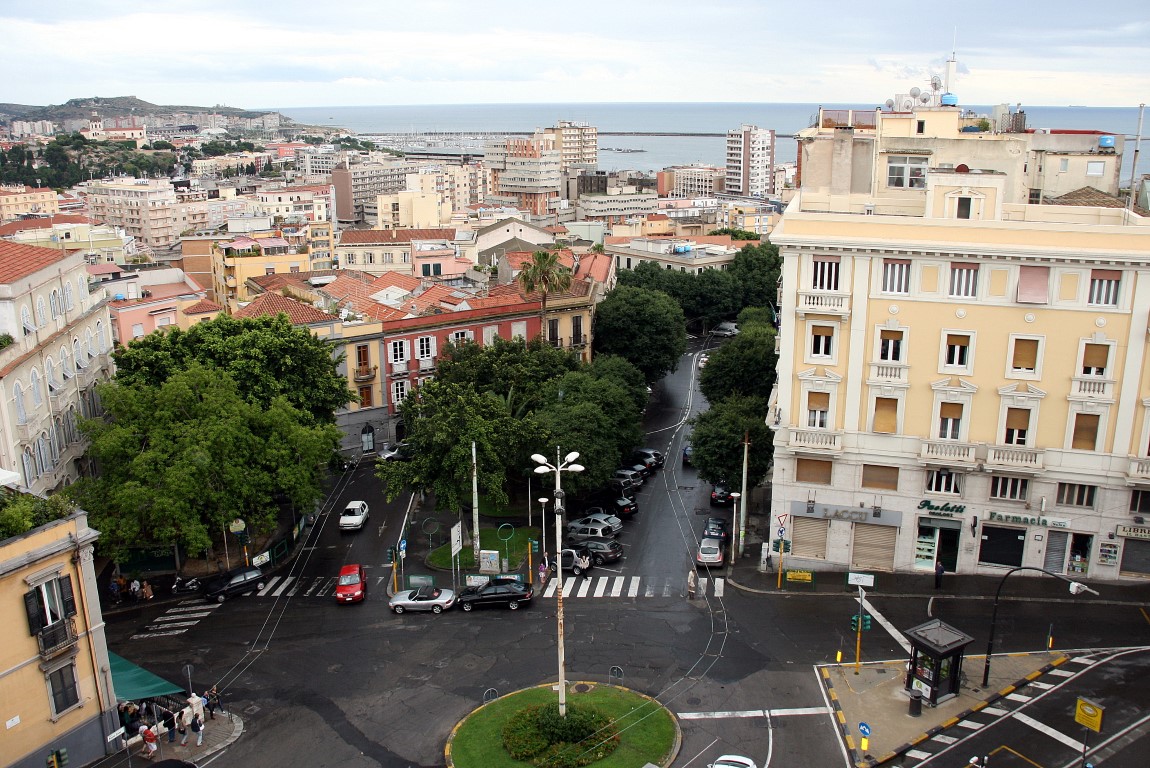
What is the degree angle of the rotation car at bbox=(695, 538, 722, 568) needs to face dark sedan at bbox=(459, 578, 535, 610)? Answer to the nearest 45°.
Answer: approximately 135° to its left

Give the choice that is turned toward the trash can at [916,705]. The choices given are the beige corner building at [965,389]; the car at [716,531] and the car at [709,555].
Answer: the beige corner building

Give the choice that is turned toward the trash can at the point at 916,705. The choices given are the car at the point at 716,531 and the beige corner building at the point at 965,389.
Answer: the beige corner building

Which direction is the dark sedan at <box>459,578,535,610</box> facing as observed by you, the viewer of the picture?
facing to the left of the viewer

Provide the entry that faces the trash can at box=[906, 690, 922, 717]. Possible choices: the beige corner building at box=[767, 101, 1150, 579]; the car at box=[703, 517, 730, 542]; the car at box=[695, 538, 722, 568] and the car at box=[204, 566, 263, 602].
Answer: the beige corner building

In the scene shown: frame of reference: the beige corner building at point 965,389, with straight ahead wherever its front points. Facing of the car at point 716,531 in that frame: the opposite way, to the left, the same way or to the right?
the opposite way

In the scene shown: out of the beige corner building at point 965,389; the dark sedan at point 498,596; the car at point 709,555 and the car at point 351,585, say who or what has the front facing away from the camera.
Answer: the car at point 709,555

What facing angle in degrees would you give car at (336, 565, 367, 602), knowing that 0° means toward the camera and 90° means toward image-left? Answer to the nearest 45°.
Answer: approximately 0°

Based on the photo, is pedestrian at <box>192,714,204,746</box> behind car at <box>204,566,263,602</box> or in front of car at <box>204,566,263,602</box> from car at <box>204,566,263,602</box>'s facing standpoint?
in front

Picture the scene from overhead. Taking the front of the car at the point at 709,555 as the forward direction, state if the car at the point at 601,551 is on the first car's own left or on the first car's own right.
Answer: on the first car's own left

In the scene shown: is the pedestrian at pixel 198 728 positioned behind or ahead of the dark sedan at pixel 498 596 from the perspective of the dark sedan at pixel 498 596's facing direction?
ahead

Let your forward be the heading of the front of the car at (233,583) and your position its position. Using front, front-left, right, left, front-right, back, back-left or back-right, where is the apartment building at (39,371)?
right

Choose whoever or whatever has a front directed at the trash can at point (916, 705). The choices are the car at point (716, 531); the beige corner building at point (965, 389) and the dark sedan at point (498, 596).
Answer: the beige corner building

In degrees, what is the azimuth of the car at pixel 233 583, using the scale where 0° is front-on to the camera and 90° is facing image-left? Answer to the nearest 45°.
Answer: approximately 45°
